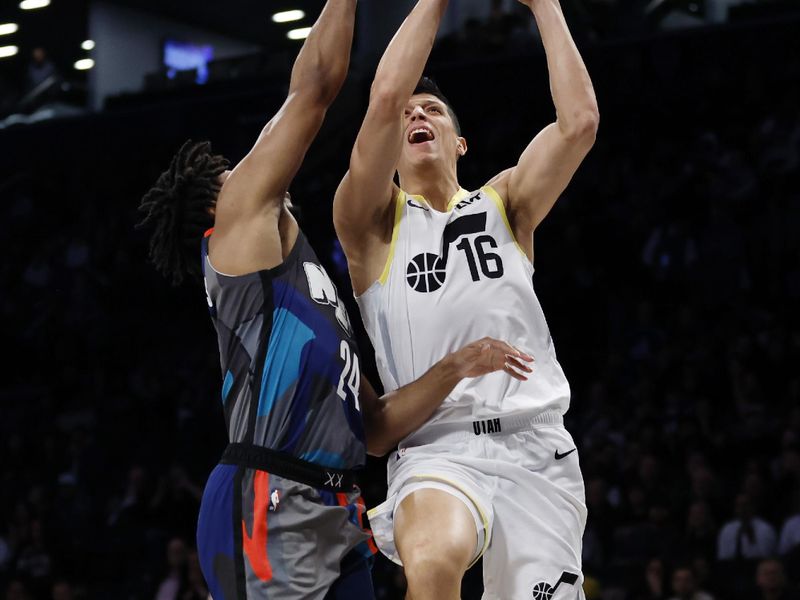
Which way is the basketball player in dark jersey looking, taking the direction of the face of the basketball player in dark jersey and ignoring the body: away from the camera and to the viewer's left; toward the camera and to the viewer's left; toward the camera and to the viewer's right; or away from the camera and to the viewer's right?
away from the camera and to the viewer's right

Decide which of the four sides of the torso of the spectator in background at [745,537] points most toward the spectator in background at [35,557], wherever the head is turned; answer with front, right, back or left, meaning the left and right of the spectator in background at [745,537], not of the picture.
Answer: right

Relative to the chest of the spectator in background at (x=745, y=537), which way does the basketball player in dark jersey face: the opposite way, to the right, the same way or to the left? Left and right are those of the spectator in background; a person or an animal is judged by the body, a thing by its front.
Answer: to the left

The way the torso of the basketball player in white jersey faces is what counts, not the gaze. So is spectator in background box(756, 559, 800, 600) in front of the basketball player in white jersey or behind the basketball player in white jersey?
behind

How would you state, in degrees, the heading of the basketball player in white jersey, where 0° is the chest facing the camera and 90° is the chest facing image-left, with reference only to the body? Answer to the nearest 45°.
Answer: approximately 0°

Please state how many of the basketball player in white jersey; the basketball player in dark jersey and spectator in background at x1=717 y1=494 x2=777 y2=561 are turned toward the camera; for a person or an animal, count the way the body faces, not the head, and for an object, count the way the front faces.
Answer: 2

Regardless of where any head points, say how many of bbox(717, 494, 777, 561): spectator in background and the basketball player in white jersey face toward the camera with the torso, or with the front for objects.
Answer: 2

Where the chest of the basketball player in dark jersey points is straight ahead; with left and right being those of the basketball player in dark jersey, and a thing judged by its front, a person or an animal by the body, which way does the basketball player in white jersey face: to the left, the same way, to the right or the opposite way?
to the right

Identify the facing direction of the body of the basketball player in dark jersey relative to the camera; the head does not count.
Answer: to the viewer's right

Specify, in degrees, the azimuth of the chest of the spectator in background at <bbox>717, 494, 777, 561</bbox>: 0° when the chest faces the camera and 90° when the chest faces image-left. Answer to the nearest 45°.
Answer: approximately 0°
